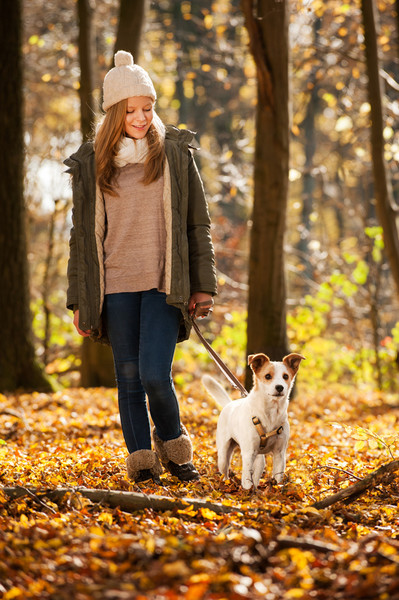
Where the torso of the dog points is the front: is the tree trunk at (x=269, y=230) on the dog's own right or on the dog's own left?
on the dog's own left

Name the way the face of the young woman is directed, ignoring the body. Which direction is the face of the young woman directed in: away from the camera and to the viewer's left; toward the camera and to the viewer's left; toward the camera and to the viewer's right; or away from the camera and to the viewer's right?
toward the camera and to the viewer's right

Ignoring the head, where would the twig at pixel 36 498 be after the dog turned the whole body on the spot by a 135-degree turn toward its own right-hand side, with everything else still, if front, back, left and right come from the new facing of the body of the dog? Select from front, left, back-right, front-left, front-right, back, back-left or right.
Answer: front-left

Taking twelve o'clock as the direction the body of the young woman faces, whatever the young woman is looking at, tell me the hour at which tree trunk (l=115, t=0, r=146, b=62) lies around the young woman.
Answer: The tree trunk is roughly at 6 o'clock from the young woman.

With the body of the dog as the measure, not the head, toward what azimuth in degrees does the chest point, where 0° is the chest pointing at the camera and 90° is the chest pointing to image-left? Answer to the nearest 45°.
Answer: approximately 315°

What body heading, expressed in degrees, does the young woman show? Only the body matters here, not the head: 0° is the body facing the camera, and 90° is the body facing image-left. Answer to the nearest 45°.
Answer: approximately 0°

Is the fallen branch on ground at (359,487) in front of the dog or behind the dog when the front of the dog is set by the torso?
in front

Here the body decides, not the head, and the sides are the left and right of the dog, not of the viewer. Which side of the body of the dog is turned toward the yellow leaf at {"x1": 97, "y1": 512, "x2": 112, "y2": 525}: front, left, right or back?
right

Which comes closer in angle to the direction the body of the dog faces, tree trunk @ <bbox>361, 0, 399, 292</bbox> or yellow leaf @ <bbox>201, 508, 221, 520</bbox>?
the yellow leaf

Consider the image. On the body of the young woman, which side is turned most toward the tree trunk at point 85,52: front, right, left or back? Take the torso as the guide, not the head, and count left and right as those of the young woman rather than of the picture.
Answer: back

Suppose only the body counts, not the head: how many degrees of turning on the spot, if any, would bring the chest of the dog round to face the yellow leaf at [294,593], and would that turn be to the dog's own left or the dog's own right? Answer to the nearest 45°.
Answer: approximately 45° to the dog's own right

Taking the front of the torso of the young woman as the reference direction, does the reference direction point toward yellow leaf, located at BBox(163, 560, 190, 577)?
yes
